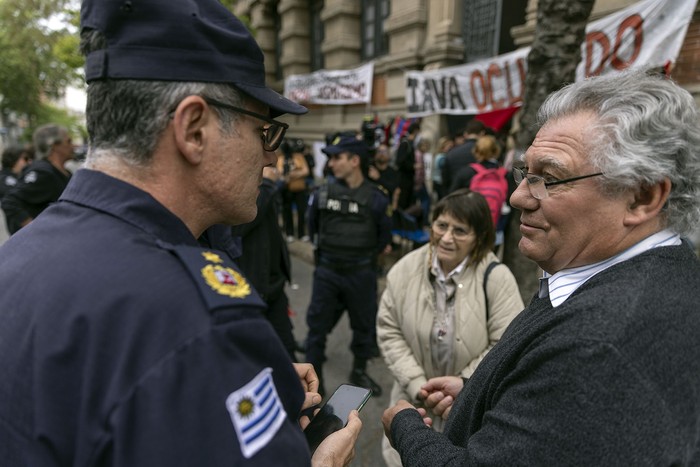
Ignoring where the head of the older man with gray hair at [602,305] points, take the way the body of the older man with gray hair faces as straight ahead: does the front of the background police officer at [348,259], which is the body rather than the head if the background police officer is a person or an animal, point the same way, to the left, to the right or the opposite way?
to the left

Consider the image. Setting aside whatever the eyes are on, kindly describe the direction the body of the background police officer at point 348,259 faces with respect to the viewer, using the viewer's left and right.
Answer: facing the viewer

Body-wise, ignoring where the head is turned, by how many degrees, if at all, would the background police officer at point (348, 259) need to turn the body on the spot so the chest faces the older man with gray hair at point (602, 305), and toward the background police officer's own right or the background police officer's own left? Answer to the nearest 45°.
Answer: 0° — they already face them

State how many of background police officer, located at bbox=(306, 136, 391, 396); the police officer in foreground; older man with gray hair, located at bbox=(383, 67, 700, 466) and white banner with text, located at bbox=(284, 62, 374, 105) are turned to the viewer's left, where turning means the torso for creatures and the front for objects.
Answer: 1

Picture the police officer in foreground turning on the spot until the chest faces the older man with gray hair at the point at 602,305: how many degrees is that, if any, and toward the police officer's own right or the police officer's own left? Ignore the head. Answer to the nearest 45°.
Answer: approximately 45° to the police officer's own right

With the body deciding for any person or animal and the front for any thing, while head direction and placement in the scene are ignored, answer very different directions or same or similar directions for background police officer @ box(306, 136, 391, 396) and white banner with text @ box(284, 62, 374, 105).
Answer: same or similar directions

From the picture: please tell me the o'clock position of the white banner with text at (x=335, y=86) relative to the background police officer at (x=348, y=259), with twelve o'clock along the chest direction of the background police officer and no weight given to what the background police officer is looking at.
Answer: The white banner with text is roughly at 6 o'clock from the background police officer.

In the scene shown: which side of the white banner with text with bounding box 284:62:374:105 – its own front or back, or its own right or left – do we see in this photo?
front

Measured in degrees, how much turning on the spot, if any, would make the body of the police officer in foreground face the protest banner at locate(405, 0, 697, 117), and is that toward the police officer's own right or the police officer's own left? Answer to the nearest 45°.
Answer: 0° — they already face it

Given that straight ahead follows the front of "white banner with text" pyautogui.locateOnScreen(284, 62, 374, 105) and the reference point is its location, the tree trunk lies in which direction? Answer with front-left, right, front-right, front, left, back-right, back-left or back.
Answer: front

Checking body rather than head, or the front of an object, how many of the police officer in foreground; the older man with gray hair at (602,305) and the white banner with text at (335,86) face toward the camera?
1

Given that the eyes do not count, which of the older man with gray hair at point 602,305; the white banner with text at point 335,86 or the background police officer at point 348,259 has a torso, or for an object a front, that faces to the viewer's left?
the older man with gray hair

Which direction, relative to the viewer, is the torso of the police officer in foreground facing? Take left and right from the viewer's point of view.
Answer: facing away from the viewer and to the right of the viewer

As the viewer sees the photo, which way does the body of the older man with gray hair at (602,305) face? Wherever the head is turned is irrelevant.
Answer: to the viewer's left

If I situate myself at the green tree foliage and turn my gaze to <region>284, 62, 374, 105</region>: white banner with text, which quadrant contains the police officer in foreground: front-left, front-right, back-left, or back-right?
front-right

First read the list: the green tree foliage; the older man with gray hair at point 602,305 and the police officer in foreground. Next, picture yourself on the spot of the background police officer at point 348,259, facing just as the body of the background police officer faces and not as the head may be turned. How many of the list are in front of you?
2

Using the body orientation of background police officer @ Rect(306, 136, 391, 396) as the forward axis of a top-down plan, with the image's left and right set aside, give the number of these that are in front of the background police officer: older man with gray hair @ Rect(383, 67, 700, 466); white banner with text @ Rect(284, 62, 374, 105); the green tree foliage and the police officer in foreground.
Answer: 2
